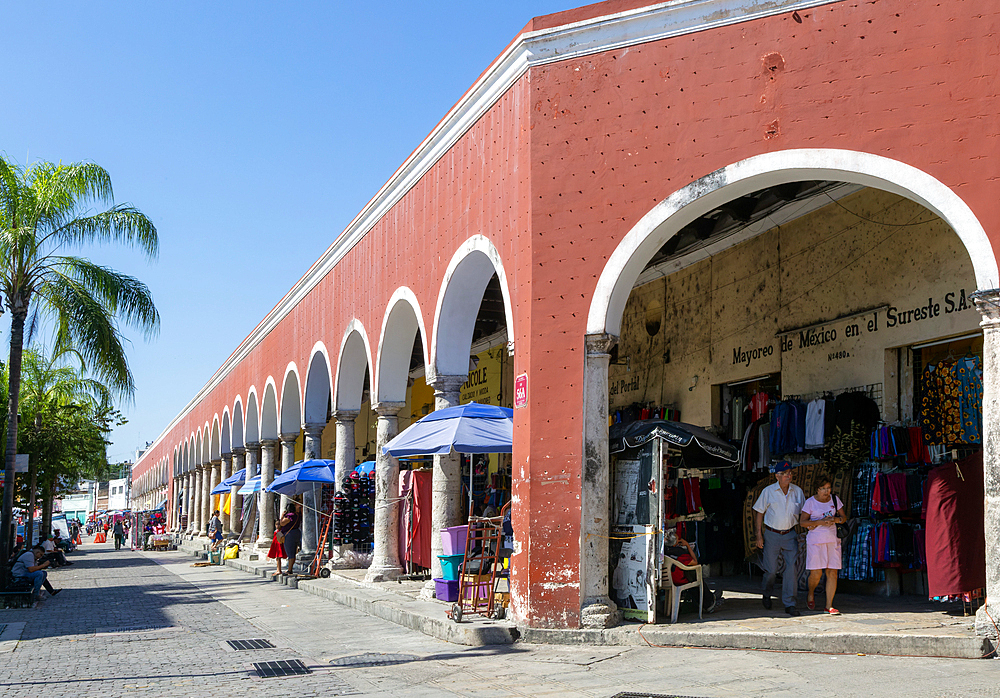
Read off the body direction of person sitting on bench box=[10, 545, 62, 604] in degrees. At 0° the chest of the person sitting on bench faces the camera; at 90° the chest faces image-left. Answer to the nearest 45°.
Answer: approximately 270°

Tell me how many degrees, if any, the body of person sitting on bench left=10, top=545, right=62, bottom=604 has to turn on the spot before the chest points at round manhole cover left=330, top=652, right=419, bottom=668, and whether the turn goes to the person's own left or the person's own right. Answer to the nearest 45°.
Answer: approximately 90° to the person's own right

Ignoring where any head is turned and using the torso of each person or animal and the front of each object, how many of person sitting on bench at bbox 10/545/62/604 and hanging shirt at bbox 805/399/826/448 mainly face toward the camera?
1

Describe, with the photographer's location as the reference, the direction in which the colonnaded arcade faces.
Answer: facing the viewer and to the left of the viewer

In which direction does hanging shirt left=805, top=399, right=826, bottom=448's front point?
toward the camera

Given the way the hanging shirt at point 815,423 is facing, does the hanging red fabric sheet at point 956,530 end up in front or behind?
in front
